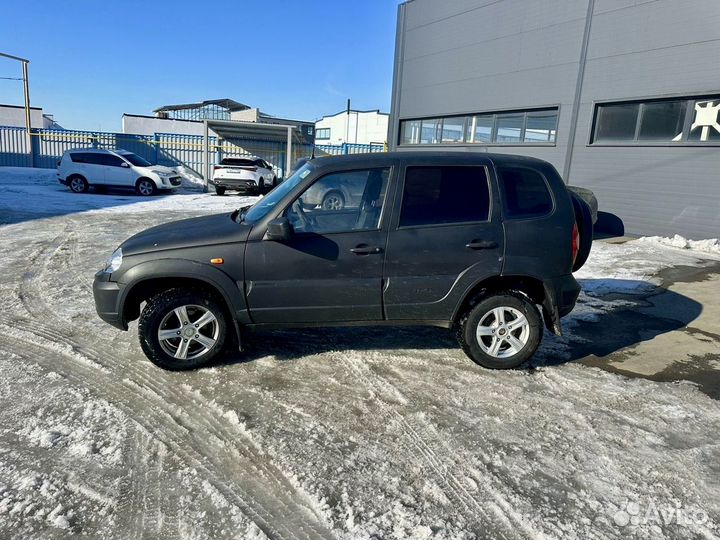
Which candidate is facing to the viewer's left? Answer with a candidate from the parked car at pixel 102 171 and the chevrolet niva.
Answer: the chevrolet niva

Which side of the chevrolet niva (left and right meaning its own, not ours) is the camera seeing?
left

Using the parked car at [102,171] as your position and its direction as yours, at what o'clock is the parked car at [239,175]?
the parked car at [239,175] is roughly at 11 o'clock from the parked car at [102,171].

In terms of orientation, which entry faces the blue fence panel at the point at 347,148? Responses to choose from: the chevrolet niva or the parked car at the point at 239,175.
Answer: the parked car

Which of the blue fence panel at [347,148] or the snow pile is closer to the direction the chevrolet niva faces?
the blue fence panel

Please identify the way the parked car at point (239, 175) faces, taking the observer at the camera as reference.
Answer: facing away from the viewer and to the right of the viewer

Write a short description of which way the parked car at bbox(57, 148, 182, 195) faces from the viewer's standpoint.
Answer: facing the viewer and to the right of the viewer

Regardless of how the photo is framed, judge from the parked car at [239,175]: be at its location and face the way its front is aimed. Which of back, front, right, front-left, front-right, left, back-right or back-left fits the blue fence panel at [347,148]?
front

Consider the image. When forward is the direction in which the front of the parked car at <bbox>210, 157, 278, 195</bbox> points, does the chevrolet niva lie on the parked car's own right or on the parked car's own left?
on the parked car's own right

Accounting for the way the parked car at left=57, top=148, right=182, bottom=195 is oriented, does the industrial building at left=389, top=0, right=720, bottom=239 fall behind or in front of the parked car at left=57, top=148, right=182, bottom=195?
in front

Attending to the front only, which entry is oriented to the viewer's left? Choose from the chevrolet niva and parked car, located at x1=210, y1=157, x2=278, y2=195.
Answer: the chevrolet niva

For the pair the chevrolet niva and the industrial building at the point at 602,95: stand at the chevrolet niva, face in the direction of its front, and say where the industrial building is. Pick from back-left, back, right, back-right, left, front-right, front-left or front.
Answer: back-right

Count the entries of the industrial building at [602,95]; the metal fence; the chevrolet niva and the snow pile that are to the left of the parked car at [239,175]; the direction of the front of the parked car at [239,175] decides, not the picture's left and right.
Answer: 1

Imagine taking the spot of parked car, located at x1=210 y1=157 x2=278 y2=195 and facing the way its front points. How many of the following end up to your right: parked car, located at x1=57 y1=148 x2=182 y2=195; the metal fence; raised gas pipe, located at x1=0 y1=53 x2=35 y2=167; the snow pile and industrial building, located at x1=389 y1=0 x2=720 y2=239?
2

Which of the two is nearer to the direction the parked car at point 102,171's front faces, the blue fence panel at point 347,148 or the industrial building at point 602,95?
the industrial building

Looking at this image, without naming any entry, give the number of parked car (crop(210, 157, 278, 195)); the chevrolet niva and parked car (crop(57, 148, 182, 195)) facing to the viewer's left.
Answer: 1

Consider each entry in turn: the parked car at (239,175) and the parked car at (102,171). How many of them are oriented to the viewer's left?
0

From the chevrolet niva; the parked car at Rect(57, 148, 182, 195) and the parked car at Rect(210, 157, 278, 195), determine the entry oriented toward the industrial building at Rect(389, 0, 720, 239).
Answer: the parked car at Rect(57, 148, 182, 195)

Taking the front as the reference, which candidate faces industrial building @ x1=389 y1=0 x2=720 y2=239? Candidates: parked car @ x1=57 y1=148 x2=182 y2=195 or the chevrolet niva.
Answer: the parked car

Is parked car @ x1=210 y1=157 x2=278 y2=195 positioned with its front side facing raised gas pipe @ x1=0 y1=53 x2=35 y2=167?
no
